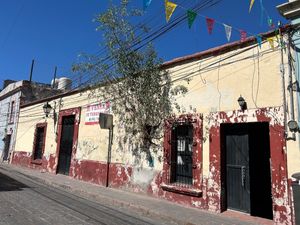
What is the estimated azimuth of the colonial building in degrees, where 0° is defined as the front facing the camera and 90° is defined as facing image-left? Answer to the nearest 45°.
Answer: approximately 45°

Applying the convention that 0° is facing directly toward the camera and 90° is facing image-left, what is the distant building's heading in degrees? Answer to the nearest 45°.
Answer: approximately 45°
